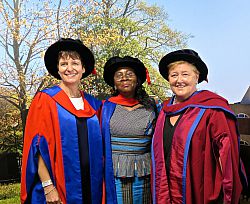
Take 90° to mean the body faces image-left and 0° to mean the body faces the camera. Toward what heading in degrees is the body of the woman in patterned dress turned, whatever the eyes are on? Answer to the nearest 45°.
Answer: approximately 0°

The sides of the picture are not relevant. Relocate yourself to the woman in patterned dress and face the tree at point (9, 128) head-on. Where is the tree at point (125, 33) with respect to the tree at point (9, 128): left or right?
right

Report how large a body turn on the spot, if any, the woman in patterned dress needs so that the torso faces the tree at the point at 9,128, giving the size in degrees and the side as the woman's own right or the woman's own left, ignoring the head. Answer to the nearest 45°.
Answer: approximately 135° to the woman's own right

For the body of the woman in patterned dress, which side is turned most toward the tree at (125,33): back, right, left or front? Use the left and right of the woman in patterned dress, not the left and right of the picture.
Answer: back
